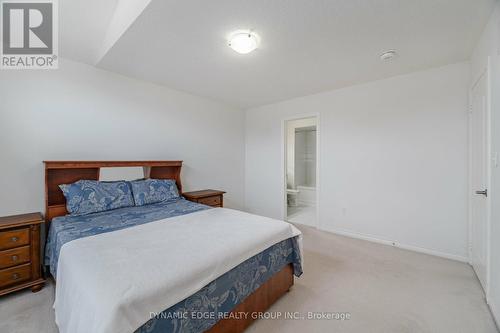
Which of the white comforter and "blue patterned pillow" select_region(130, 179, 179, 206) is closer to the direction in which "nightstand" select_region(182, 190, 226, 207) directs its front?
the white comforter

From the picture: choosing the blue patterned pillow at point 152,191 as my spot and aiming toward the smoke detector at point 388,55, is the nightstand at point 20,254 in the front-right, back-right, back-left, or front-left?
back-right

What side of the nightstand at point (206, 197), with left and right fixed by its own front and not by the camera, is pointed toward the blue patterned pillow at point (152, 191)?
right

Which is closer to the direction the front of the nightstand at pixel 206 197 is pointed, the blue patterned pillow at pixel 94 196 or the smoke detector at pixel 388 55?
the smoke detector

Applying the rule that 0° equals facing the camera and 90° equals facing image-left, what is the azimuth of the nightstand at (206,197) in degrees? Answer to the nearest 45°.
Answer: approximately 315°

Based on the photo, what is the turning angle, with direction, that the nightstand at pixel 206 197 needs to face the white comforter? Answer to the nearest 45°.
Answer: approximately 45° to its right

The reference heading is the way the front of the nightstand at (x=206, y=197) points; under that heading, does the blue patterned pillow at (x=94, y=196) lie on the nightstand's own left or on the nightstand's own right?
on the nightstand's own right

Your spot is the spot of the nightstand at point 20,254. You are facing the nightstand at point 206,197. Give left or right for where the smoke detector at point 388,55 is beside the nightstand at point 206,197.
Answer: right
